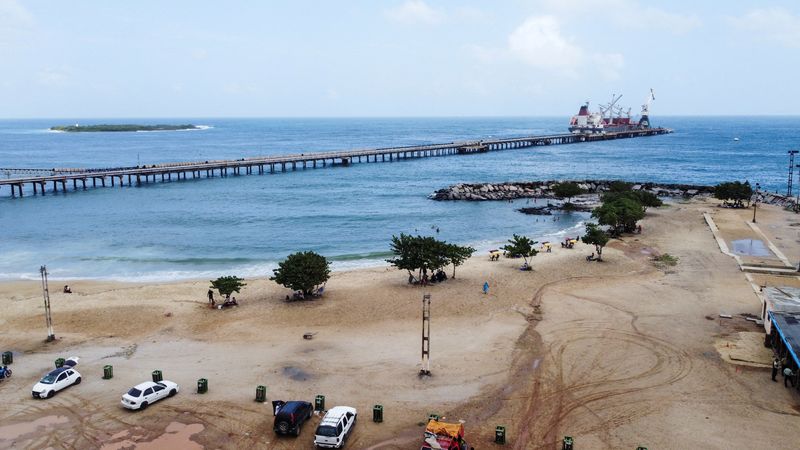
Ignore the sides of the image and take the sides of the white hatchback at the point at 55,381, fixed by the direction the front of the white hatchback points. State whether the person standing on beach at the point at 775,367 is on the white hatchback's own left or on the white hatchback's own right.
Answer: on the white hatchback's own left

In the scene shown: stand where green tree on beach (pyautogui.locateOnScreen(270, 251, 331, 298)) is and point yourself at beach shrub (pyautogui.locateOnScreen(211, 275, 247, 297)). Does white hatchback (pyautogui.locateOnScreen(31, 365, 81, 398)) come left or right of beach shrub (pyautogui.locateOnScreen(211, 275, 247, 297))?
left

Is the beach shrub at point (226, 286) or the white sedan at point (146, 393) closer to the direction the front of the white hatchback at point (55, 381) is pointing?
the white sedan
